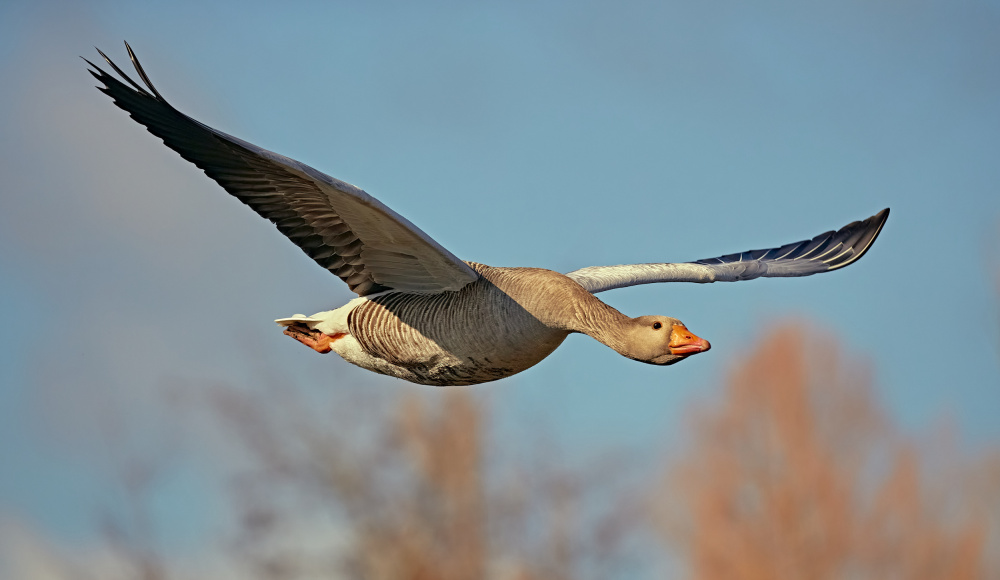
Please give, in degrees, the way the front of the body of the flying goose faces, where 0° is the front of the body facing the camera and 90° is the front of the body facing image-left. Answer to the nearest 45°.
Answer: approximately 315°
